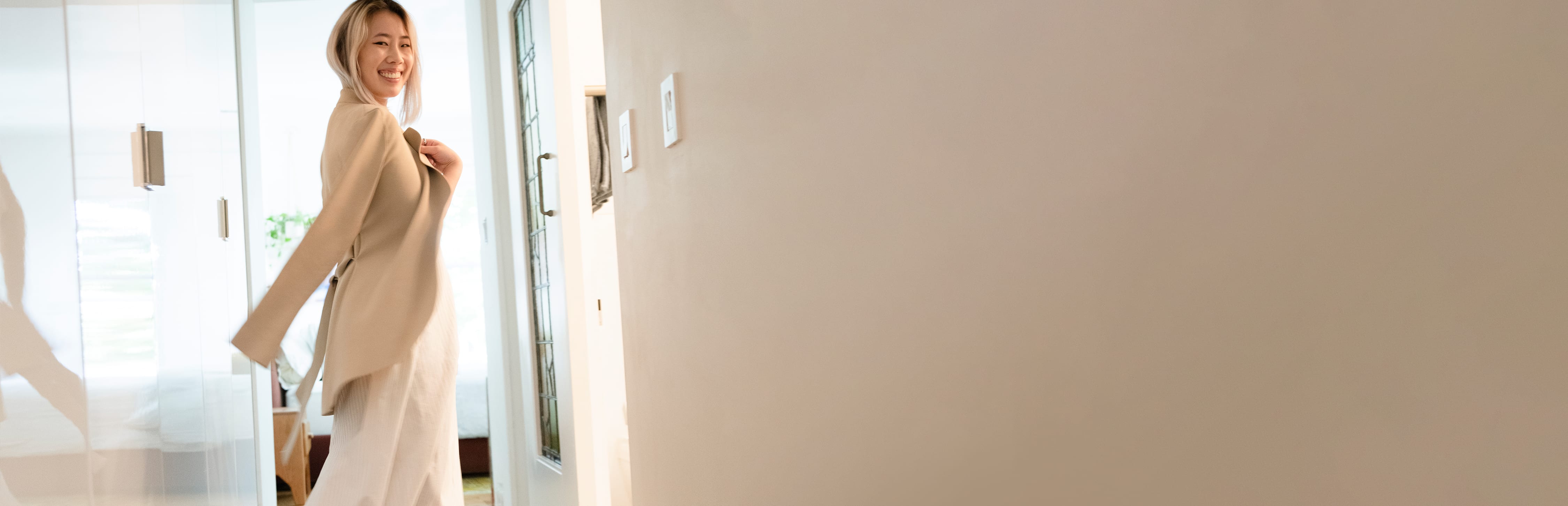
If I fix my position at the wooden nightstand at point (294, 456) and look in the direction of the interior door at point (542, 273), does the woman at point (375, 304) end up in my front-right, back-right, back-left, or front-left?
front-right

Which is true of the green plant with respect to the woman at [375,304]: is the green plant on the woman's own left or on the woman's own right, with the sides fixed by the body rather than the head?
on the woman's own left

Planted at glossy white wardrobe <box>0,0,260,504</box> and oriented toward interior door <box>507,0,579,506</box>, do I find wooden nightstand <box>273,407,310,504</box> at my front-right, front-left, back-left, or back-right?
front-left

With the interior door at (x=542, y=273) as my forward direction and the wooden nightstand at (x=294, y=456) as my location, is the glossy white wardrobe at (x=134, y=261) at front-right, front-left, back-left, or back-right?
front-right

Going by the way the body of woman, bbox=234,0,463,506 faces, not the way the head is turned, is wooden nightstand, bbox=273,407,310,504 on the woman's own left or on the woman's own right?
on the woman's own left
